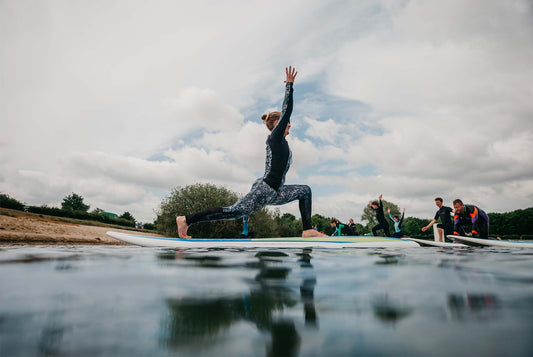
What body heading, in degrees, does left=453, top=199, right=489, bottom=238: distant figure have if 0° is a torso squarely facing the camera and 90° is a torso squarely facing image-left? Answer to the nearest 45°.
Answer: approximately 45°

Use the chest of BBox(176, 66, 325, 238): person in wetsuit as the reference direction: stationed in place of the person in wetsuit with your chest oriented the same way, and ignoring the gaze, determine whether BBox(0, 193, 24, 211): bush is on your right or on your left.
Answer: on your left

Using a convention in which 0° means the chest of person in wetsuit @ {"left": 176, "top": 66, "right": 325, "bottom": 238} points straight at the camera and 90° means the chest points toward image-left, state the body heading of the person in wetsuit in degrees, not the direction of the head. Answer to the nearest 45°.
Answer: approximately 270°

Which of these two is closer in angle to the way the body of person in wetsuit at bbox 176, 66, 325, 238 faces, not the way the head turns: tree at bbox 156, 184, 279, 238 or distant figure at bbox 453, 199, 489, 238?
the distant figure

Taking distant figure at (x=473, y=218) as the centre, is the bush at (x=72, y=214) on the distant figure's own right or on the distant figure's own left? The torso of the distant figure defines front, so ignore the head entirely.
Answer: on the distant figure's own right

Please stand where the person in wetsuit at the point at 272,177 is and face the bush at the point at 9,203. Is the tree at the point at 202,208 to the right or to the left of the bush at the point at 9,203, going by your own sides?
right

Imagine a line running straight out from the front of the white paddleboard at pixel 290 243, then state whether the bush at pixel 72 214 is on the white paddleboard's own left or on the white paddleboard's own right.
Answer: on the white paddleboard's own right

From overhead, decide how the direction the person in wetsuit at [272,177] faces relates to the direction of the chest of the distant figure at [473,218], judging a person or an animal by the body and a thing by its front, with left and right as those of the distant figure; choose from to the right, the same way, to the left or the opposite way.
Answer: the opposite way

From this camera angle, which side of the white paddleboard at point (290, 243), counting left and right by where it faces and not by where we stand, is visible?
left

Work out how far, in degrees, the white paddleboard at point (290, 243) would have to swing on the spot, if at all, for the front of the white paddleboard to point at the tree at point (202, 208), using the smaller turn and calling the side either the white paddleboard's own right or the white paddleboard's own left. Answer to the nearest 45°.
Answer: approximately 90° to the white paddleboard's own right
